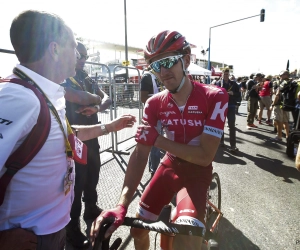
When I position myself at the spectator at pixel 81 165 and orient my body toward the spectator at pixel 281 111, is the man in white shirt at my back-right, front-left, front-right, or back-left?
back-right

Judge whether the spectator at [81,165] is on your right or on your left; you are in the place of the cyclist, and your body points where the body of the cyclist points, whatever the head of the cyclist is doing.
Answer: on your right

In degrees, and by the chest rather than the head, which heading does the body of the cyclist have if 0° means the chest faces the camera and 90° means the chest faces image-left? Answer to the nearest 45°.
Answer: approximately 45°

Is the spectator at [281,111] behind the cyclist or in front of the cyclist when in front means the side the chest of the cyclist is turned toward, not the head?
behind

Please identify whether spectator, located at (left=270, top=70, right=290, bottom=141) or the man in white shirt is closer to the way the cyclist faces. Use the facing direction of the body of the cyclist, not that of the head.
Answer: the man in white shirt

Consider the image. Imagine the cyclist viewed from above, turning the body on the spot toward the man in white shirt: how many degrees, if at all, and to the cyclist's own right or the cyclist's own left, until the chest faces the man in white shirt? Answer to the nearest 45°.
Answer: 0° — they already face them

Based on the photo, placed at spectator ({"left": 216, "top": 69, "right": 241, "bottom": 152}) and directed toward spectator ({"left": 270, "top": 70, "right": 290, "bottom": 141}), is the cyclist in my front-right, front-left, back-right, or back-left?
back-right

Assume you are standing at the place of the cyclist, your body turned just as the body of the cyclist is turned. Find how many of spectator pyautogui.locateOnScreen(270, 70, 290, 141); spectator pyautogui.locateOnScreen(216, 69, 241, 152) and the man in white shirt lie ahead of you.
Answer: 1

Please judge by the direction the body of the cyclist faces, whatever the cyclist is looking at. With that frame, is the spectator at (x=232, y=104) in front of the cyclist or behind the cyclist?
behind
